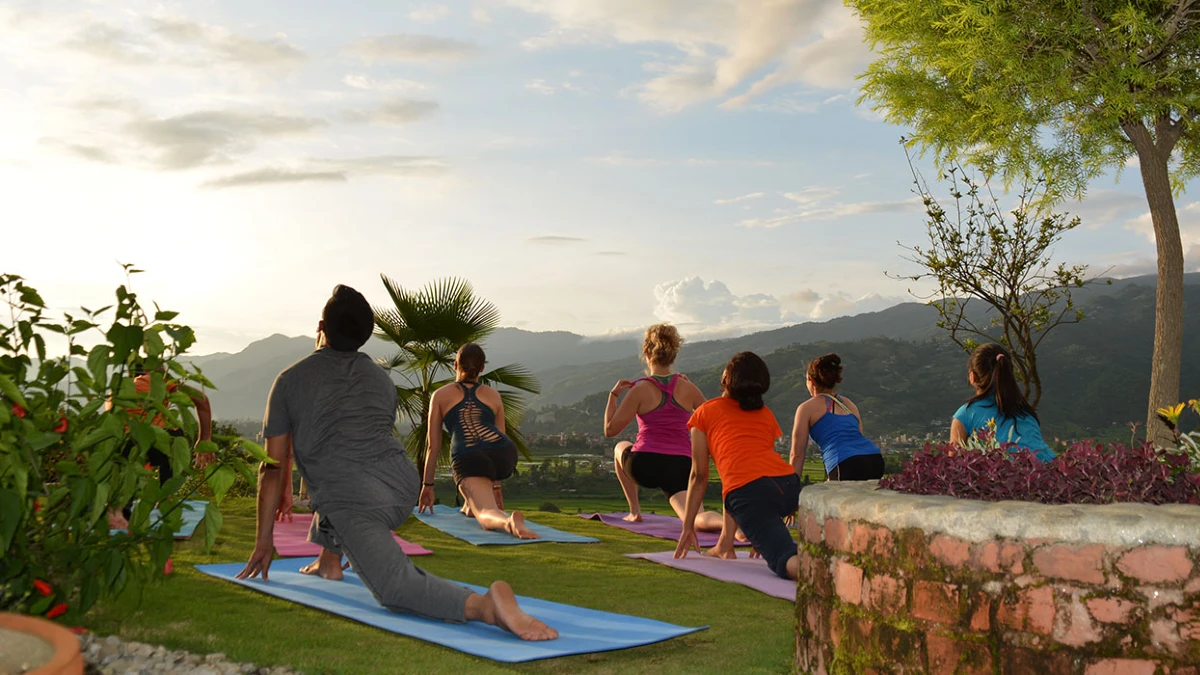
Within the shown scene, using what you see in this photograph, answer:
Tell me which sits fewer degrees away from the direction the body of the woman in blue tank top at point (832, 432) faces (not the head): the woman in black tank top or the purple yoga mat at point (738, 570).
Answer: the woman in black tank top

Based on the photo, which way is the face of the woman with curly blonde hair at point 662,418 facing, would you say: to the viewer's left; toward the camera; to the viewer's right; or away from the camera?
away from the camera

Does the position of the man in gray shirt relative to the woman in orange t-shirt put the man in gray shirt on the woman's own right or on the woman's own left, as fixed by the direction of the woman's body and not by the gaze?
on the woman's own left

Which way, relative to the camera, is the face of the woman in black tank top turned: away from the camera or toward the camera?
away from the camera

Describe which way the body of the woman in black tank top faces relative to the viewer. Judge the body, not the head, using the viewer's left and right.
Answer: facing away from the viewer and to the left of the viewer

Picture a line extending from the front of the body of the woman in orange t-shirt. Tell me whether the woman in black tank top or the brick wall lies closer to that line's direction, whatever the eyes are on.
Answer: the woman in black tank top

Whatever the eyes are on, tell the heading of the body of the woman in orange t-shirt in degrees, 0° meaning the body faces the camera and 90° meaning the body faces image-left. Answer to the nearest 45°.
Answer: approximately 135°

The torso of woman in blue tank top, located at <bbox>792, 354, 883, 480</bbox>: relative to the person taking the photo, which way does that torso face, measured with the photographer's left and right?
facing away from the viewer and to the left of the viewer
